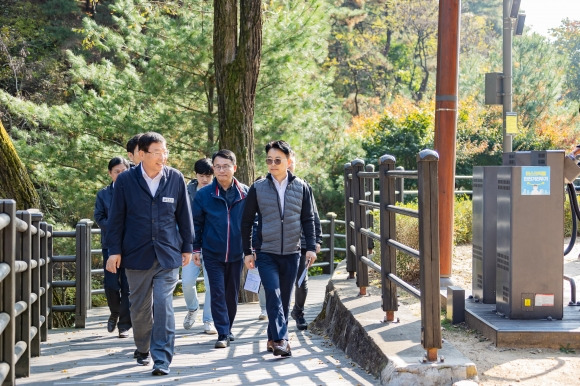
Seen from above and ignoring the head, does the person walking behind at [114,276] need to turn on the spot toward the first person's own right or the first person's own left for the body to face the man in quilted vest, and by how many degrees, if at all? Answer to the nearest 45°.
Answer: approximately 45° to the first person's own left

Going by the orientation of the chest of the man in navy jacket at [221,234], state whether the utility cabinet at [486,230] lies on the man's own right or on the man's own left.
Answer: on the man's own left

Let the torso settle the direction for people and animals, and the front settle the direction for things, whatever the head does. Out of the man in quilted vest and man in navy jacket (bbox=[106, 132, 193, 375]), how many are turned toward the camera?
2

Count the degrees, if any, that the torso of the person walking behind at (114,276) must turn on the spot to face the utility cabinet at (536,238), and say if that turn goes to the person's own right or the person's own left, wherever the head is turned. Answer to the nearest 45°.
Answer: approximately 45° to the person's own left

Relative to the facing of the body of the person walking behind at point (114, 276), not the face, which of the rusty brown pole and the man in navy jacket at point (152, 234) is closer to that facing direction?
the man in navy jacket
